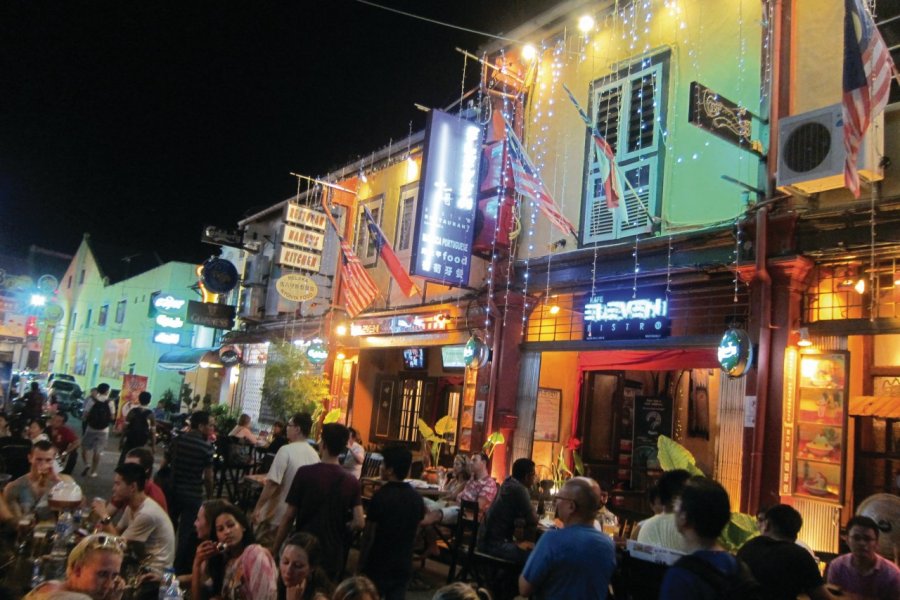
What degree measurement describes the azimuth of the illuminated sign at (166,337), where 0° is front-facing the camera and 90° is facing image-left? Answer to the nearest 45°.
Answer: approximately 0°

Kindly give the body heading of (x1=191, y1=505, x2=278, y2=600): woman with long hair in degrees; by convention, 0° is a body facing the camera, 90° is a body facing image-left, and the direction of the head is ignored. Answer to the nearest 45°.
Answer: approximately 45°

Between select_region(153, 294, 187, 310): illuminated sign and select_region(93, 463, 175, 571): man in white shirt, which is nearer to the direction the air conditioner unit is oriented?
the man in white shirt

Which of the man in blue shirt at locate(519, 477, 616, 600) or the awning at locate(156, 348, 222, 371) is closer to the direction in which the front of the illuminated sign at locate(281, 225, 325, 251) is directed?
the man in blue shirt

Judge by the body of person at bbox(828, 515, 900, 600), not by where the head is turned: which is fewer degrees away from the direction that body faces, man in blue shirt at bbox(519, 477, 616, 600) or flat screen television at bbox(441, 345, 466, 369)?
the man in blue shirt

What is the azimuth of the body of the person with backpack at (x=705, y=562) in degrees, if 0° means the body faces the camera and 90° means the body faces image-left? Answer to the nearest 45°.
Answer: approximately 135°

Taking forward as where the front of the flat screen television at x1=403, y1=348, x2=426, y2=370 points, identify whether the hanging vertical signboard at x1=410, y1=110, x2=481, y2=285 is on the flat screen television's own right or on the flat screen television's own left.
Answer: on the flat screen television's own left

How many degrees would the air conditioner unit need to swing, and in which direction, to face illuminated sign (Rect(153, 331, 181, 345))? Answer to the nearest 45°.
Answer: approximately 90° to its right

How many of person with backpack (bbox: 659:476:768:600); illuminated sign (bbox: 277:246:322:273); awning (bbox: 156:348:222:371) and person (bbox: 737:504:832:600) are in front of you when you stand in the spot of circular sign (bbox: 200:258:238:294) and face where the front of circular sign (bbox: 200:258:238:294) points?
3
